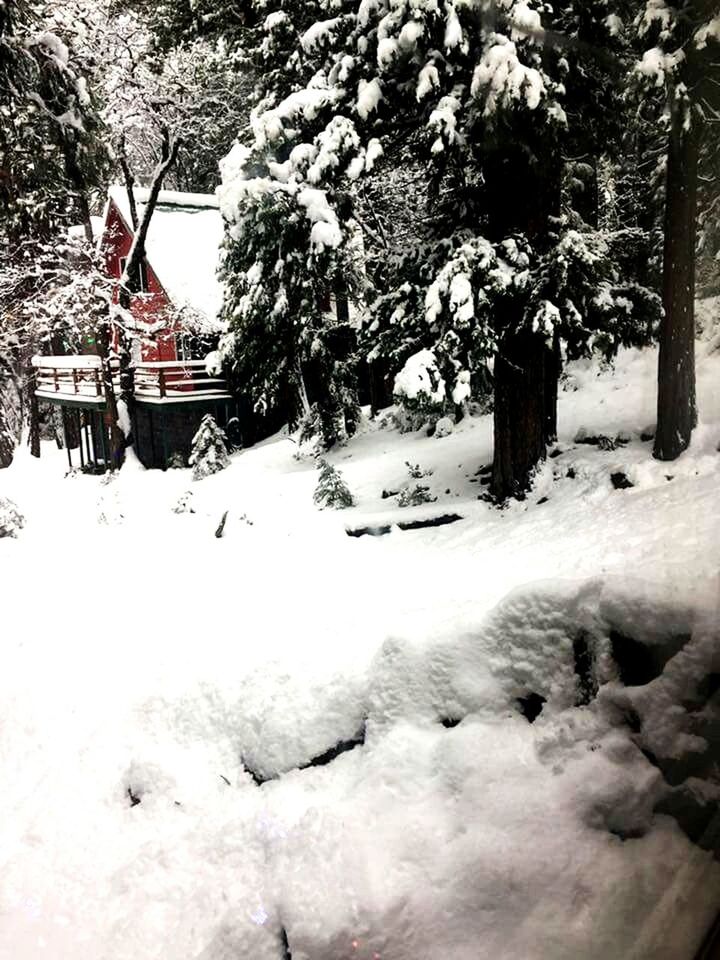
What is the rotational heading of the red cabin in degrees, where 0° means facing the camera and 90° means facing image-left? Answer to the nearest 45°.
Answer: approximately 45°

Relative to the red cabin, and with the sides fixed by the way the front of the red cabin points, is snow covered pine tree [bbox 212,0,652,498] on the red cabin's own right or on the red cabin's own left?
on the red cabin's own left

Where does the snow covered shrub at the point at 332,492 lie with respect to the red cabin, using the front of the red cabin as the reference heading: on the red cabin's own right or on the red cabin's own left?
on the red cabin's own left

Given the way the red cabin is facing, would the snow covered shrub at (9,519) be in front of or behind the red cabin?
in front

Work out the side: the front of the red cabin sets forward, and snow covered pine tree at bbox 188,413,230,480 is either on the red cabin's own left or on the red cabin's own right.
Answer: on the red cabin's own left

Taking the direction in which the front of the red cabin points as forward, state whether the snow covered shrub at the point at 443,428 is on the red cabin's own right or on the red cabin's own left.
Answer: on the red cabin's own left
